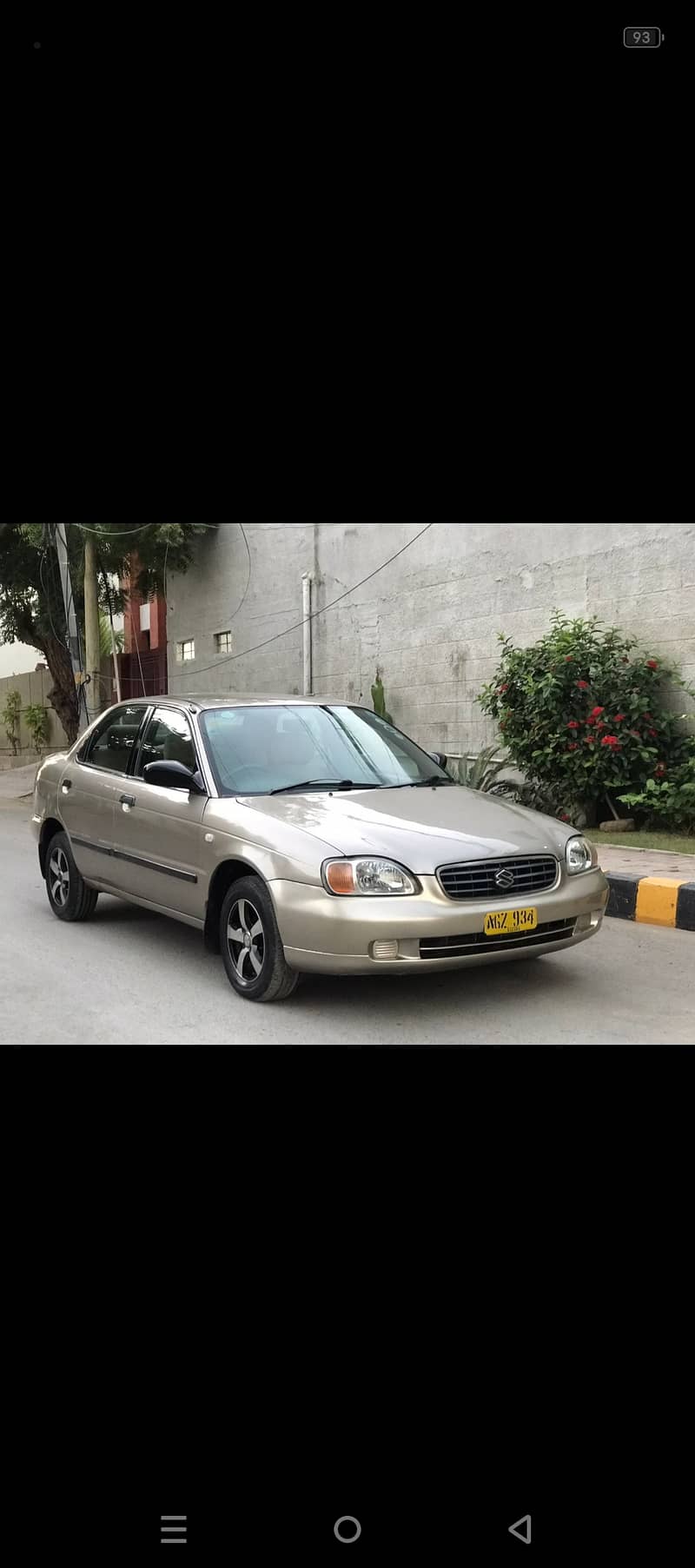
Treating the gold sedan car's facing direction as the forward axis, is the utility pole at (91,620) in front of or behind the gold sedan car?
behind

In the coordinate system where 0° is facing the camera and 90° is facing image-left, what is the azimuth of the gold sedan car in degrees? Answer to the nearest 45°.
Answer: approximately 315°

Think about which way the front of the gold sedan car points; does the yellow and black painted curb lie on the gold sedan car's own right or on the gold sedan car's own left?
on the gold sedan car's own left

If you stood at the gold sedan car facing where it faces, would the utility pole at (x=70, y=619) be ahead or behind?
behind

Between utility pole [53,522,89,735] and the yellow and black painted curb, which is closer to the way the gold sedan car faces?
the yellow and black painted curb

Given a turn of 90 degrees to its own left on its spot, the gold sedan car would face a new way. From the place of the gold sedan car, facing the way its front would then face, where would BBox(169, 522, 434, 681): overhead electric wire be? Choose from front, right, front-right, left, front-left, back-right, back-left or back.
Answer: front-left

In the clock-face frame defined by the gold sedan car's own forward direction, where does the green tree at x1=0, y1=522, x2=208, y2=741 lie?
The green tree is roughly at 7 o'clock from the gold sedan car.

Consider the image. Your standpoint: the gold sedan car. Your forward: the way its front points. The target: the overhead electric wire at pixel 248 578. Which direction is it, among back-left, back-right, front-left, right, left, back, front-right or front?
back-left

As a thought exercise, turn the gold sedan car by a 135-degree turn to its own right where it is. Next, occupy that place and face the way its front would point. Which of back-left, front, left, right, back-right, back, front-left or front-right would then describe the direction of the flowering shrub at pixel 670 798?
back-right

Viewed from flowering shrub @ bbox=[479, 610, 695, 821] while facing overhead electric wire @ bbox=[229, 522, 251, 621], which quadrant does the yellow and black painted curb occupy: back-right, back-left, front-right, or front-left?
back-left

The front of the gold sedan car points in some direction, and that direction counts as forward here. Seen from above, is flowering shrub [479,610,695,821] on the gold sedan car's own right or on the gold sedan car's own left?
on the gold sedan car's own left
